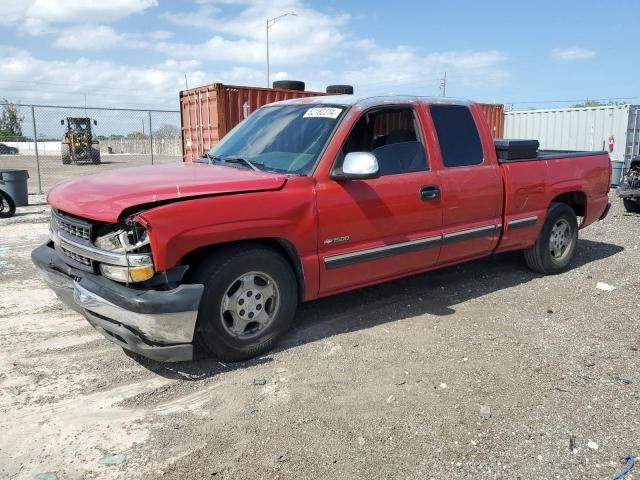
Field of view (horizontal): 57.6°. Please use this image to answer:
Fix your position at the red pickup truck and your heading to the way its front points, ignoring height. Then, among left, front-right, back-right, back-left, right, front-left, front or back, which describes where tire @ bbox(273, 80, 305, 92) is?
back-right

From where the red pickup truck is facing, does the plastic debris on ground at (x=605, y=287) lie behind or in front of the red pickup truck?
behind

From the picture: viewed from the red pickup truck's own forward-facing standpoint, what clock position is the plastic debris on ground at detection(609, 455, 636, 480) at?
The plastic debris on ground is roughly at 9 o'clock from the red pickup truck.

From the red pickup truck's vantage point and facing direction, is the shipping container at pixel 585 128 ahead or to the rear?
to the rear

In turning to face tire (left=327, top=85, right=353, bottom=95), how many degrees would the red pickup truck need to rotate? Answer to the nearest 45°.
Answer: approximately 135° to its right

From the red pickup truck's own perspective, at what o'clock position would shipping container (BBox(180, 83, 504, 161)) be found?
The shipping container is roughly at 4 o'clock from the red pickup truck.

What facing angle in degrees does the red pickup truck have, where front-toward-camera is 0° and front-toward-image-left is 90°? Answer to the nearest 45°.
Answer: approximately 45°
